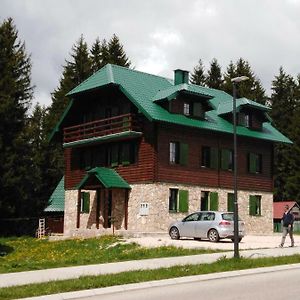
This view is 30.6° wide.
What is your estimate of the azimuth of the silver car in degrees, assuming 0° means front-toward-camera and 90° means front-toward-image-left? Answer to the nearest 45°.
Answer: approximately 135°

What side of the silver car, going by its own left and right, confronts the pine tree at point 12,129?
front

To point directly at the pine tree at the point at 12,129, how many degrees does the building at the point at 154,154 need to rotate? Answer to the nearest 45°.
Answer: approximately 45° to its right

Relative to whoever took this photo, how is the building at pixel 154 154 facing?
facing the viewer and to the left of the viewer

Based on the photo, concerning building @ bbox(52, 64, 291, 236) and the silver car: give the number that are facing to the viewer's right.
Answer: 0

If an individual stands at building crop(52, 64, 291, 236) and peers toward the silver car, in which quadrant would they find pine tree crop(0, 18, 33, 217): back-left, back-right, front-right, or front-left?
back-right

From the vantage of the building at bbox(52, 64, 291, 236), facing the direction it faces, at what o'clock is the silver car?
The silver car is roughly at 10 o'clock from the building.

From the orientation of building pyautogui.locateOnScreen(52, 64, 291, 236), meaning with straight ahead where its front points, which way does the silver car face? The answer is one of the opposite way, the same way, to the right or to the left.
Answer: to the right
